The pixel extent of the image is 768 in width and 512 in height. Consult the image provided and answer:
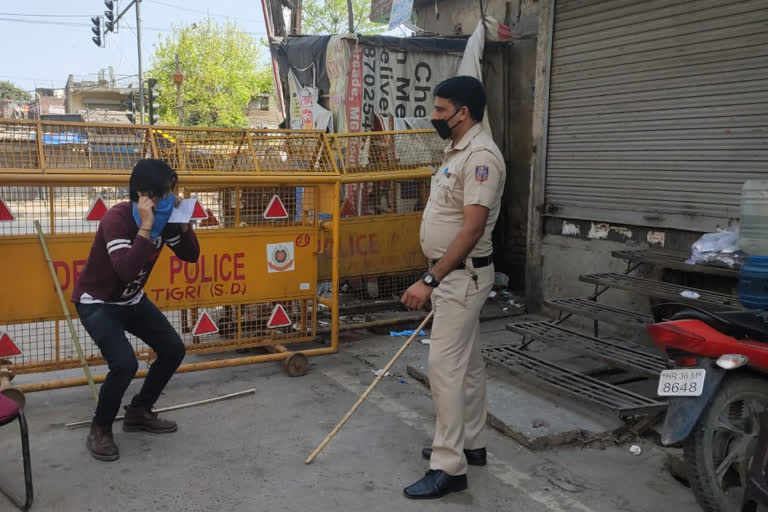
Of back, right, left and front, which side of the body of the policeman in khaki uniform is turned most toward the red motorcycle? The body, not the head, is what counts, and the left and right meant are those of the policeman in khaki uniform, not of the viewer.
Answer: back

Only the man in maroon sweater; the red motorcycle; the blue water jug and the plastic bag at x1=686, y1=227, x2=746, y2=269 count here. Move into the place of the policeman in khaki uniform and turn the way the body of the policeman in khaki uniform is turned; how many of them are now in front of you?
1

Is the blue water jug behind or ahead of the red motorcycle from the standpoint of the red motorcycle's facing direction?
ahead

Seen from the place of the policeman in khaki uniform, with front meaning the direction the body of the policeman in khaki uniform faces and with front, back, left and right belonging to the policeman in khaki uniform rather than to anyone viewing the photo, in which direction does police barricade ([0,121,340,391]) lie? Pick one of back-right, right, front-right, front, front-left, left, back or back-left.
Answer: front-right

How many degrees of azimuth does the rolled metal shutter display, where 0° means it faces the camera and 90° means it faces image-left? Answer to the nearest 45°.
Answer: approximately 45°

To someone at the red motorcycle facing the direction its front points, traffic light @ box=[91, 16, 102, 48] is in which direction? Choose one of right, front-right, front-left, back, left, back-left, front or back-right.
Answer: left

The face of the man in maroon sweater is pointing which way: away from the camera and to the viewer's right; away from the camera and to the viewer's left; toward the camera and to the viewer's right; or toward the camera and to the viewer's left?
toward the camera and to the viewer's right

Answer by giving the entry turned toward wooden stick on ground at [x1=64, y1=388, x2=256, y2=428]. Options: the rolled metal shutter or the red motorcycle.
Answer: the rolled metal shutter

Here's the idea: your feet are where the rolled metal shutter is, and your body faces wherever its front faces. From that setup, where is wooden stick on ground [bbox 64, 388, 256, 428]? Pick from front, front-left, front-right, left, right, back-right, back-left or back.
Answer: front

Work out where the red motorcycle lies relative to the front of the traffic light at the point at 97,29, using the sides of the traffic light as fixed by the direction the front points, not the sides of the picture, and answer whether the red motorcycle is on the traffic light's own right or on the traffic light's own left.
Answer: on the traffic light's own left

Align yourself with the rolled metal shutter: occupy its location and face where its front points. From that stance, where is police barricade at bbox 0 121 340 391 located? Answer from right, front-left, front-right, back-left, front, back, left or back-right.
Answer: front

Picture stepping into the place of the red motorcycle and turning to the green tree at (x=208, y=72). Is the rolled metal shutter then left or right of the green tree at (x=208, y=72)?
right

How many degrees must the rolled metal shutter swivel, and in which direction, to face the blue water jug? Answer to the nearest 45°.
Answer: approximately 45° to its left

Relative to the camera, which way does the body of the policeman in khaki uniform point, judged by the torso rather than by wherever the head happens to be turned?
to the viewer's left
